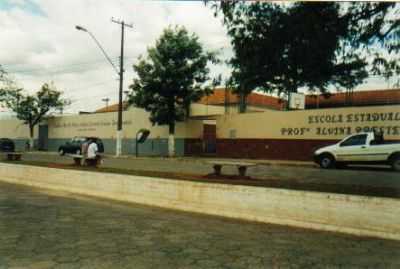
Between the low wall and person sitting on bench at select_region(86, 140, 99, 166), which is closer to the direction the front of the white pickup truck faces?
the person sitting on bench

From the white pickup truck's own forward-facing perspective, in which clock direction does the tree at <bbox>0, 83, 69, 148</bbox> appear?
The tree is roughly at 1 o'clock from the white pickup truck.

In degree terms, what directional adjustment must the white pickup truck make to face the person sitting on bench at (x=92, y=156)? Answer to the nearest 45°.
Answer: approximately 45° to its left

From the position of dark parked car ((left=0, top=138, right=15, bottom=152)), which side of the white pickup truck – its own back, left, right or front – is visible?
front

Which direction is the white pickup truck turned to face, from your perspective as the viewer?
facing to the left of the viewer

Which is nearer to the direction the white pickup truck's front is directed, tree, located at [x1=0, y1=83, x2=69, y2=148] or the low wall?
the tree

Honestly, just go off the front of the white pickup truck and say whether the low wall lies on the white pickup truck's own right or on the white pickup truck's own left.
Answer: on the white pickup truck's own left

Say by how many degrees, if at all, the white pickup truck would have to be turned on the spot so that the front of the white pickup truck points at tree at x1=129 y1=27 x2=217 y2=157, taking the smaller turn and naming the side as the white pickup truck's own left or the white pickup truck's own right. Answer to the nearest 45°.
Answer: approximately 45° to the white pickup truck's own right
